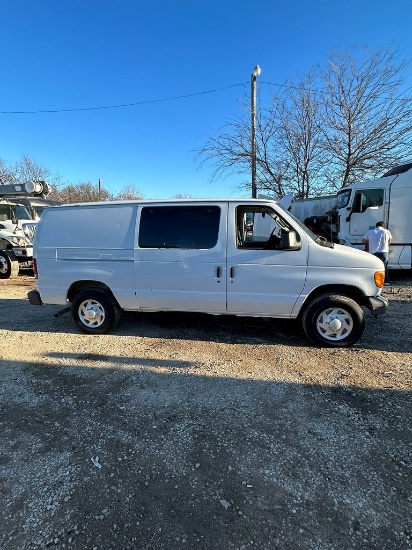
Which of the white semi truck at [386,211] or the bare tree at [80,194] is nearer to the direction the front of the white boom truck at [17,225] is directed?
the white semi truck

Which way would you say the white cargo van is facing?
to the viewer's right

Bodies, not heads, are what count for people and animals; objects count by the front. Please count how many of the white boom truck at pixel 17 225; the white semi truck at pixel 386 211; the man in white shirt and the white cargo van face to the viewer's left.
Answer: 1

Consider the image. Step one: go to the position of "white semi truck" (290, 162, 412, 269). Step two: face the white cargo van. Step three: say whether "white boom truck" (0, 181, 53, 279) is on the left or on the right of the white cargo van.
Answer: right

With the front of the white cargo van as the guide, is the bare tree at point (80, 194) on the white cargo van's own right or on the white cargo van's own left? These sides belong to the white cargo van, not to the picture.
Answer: on the white cargo van's own left

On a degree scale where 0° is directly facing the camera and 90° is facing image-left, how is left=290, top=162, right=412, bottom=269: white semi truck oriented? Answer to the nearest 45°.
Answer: approximately 90°

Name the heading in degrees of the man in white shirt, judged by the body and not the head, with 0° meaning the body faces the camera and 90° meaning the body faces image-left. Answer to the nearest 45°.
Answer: approximately 180°

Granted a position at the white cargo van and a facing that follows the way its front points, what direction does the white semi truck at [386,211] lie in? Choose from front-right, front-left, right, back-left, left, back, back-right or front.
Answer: front-left

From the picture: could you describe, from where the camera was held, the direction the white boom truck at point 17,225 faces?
facing the viewer and to the right of the viewer

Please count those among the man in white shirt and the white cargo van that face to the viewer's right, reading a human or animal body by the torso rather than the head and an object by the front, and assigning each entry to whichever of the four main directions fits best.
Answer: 1

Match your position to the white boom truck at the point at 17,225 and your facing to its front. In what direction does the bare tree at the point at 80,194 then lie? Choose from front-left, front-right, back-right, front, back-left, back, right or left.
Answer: back-left

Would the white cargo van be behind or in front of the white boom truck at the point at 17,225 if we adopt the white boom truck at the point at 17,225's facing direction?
in front
